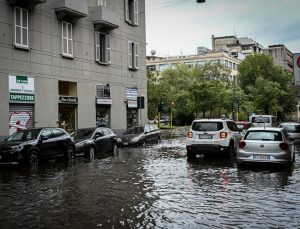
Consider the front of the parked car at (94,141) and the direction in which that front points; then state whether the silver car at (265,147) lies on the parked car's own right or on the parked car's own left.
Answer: on the parked car's own left

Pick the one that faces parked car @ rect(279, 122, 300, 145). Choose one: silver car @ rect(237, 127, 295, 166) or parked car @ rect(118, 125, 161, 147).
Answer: the silver car

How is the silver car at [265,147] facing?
away from the camera

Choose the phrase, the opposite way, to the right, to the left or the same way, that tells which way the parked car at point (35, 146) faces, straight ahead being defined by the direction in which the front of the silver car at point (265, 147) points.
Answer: the opposite way

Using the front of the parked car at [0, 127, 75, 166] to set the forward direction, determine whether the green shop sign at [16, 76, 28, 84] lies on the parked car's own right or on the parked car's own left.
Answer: on the parked car's own right

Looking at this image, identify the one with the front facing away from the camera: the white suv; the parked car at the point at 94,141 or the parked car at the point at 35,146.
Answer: the white suv

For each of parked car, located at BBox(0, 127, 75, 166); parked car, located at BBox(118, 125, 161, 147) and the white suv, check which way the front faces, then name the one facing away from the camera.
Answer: the white suv

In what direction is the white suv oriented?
away from the camera

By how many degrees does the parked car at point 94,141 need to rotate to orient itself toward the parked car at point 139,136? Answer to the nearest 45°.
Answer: approximately 180°

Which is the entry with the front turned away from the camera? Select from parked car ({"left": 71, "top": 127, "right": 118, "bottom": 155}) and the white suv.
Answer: the white suv

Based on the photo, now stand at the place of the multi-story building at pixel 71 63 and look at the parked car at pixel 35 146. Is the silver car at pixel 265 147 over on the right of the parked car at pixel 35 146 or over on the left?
left

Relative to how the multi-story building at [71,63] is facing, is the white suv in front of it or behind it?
in front
